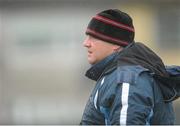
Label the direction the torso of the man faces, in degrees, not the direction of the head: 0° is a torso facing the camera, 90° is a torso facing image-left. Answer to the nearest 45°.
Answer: approximately 90°
